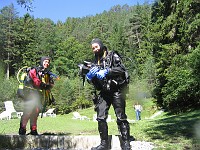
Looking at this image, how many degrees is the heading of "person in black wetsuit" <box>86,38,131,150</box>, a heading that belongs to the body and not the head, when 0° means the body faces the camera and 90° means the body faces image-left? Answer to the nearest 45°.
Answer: approximately 45°

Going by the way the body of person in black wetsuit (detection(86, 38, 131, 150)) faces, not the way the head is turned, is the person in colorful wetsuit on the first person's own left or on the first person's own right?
on the first person's own right

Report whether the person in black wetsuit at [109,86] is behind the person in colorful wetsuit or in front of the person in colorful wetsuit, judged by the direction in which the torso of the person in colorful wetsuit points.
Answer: in front

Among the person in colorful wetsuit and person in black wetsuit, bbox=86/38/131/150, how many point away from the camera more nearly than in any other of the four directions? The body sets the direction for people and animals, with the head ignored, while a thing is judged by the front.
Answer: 0

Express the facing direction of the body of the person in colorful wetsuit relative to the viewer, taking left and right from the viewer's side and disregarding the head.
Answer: facing the viewer and to the right of the viewer
